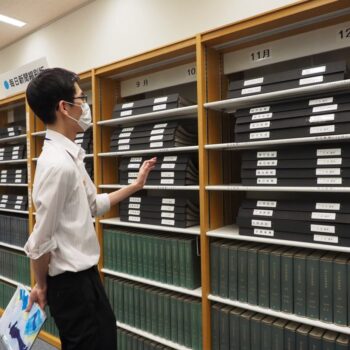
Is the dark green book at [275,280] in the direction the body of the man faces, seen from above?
yes

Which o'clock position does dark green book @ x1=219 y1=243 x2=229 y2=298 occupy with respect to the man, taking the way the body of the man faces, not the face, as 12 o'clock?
The dark green book is roughly at 11 o'clock from the man.

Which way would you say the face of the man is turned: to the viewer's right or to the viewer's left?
to the viewer's right

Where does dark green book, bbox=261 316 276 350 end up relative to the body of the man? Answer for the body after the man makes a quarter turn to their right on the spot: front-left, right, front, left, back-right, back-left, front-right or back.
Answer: left

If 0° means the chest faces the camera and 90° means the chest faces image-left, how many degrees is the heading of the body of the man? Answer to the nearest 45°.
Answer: approximately 270°

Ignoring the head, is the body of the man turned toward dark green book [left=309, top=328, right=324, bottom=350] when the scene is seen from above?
yes

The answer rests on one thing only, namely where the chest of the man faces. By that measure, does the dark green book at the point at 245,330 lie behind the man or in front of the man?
in front

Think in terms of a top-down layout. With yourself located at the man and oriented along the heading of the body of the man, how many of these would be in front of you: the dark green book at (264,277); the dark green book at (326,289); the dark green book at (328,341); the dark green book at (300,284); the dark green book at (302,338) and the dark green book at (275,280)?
6

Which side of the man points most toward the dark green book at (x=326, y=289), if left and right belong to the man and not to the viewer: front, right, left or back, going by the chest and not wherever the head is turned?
front

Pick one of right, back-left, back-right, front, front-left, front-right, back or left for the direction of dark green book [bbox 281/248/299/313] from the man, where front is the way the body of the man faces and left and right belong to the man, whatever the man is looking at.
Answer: front

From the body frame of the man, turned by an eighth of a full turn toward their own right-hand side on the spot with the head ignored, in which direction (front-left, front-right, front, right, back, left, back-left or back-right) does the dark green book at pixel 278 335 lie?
front-left

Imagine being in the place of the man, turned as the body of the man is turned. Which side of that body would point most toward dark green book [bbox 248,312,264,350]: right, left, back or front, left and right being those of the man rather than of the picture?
front

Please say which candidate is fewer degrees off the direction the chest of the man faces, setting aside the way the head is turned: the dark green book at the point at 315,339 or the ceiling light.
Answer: the dark green book

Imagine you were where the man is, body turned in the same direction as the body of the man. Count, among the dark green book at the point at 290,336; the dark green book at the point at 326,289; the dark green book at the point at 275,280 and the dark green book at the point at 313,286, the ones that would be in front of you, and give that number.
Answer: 4

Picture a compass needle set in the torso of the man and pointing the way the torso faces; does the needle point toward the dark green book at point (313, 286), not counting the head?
yes
